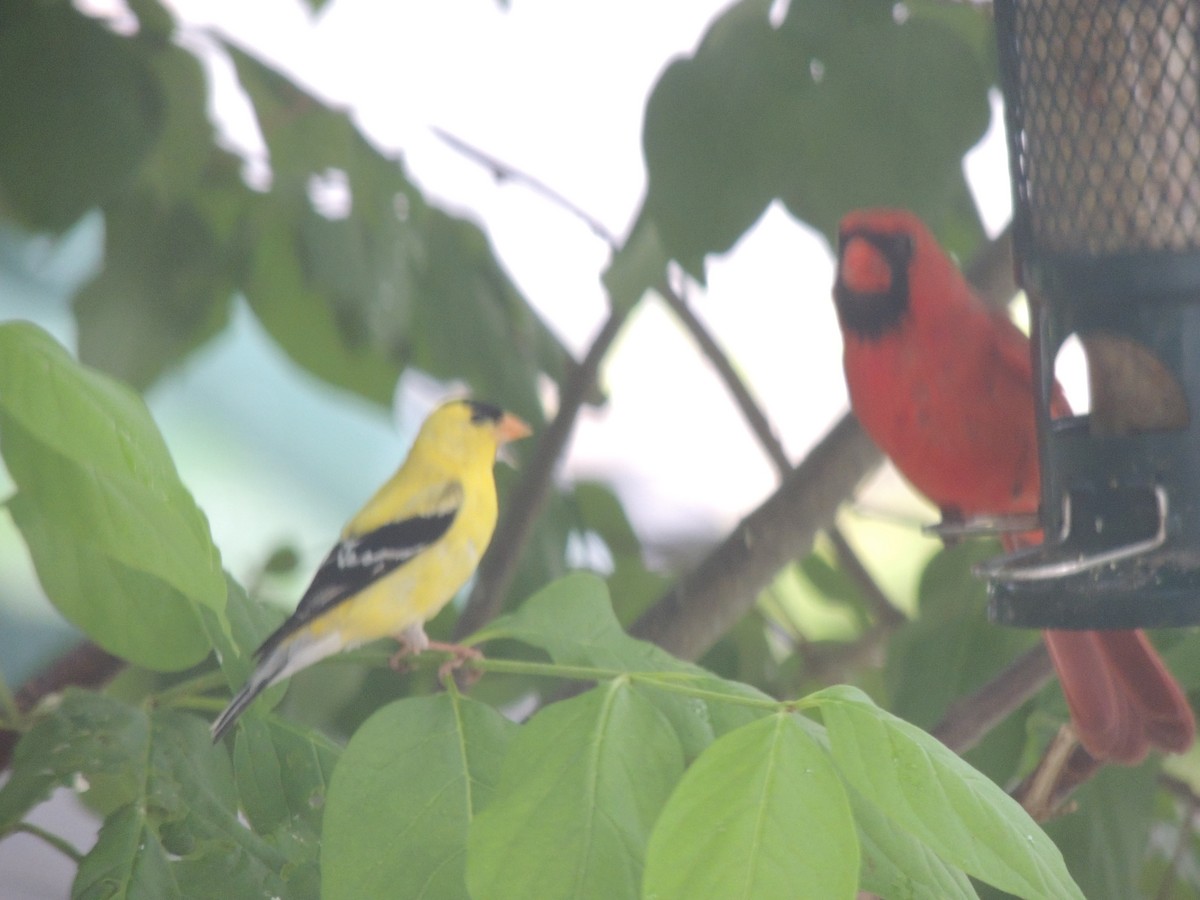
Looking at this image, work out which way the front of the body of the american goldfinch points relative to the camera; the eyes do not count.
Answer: to the viewer's right

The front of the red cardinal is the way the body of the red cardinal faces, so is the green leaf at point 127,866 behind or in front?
in front

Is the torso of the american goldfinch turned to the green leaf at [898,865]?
no

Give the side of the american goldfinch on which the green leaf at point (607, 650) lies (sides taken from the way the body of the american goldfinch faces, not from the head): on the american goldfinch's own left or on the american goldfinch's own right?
on the american goldfinch's own right

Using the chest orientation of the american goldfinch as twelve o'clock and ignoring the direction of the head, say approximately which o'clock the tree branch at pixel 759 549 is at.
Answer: The tree branch is roughly at 11 o'clock from the american goldfinch.

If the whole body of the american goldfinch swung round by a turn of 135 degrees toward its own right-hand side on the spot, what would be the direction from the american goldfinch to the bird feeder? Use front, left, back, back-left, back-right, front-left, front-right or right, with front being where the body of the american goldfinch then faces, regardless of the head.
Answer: back-left

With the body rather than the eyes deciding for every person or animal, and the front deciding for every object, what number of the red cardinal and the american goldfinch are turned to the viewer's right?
1

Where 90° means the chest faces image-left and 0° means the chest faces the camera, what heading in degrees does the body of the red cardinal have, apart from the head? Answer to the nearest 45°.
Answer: approximately 45°

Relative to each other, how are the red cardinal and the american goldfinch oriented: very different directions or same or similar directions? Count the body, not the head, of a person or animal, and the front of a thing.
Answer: very different directions

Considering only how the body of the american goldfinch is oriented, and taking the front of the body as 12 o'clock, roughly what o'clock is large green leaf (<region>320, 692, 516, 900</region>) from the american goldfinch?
The large green leaf is roughly at 3 o'clock from the american goldfinch.
